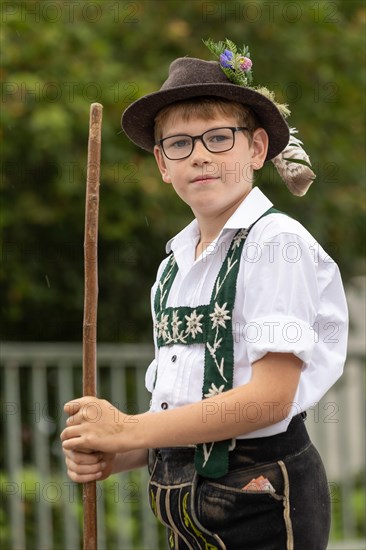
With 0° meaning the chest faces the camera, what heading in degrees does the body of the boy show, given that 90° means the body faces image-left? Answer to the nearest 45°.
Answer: approximately 45°

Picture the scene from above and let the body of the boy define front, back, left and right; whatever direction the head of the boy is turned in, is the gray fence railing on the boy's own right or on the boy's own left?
on the boy's own right
